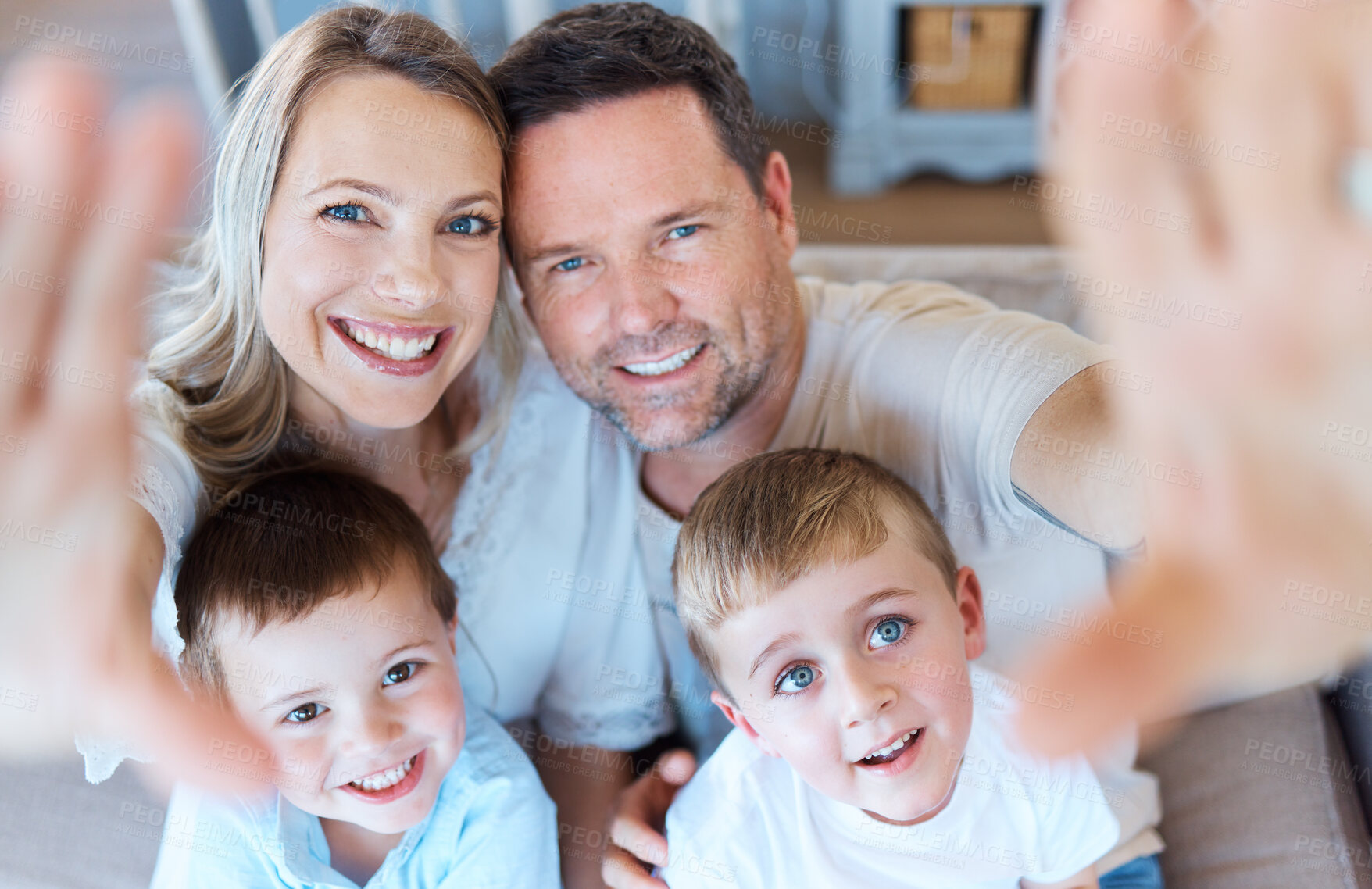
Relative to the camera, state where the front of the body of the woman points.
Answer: toward the camera

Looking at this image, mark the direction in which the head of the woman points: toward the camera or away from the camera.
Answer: toward the camera

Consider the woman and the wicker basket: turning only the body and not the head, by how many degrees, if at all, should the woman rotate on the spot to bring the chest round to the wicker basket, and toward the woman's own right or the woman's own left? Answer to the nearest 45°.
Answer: approximately 135° to the woman's own left

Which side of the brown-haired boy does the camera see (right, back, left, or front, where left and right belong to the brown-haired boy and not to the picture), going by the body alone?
front

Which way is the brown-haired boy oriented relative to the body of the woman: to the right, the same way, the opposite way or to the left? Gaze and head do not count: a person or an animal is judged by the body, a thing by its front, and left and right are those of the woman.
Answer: the same way

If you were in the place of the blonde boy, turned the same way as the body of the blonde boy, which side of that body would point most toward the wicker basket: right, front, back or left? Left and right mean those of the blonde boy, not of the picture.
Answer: back

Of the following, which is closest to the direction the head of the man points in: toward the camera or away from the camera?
toward the camera
